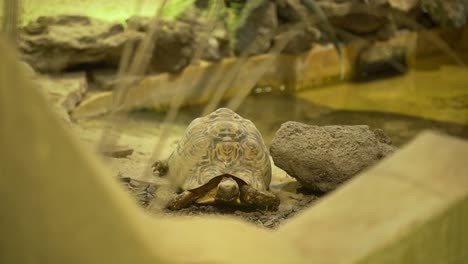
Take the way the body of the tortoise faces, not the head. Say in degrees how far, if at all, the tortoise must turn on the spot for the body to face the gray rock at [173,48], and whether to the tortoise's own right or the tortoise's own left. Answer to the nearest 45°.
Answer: approximately 180°

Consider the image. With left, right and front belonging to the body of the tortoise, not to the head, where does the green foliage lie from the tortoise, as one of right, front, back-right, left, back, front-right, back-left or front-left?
back

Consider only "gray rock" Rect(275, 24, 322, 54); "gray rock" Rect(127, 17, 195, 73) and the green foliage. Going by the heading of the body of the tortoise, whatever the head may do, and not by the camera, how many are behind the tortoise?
3

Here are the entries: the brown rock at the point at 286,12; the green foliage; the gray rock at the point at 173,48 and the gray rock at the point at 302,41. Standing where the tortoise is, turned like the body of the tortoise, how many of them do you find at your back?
4

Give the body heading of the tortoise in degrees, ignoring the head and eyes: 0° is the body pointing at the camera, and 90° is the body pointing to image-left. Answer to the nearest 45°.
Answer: approximately 0°

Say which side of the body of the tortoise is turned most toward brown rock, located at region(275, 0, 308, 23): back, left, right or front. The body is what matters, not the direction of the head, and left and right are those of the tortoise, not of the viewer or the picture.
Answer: back

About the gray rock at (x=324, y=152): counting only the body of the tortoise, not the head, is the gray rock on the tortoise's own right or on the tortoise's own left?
on the tortoise's own left

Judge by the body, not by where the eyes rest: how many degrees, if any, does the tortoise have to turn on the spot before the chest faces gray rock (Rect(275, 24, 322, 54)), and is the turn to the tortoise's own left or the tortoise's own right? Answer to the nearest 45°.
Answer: approximately 180°

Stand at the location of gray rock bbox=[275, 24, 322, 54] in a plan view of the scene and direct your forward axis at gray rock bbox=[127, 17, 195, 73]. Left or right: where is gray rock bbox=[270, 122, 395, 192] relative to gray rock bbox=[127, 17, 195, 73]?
left

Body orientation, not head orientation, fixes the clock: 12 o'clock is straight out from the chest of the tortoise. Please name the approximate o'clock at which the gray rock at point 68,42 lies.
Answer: The gray rock is roughly at 5 o'clock from the tortoise.
